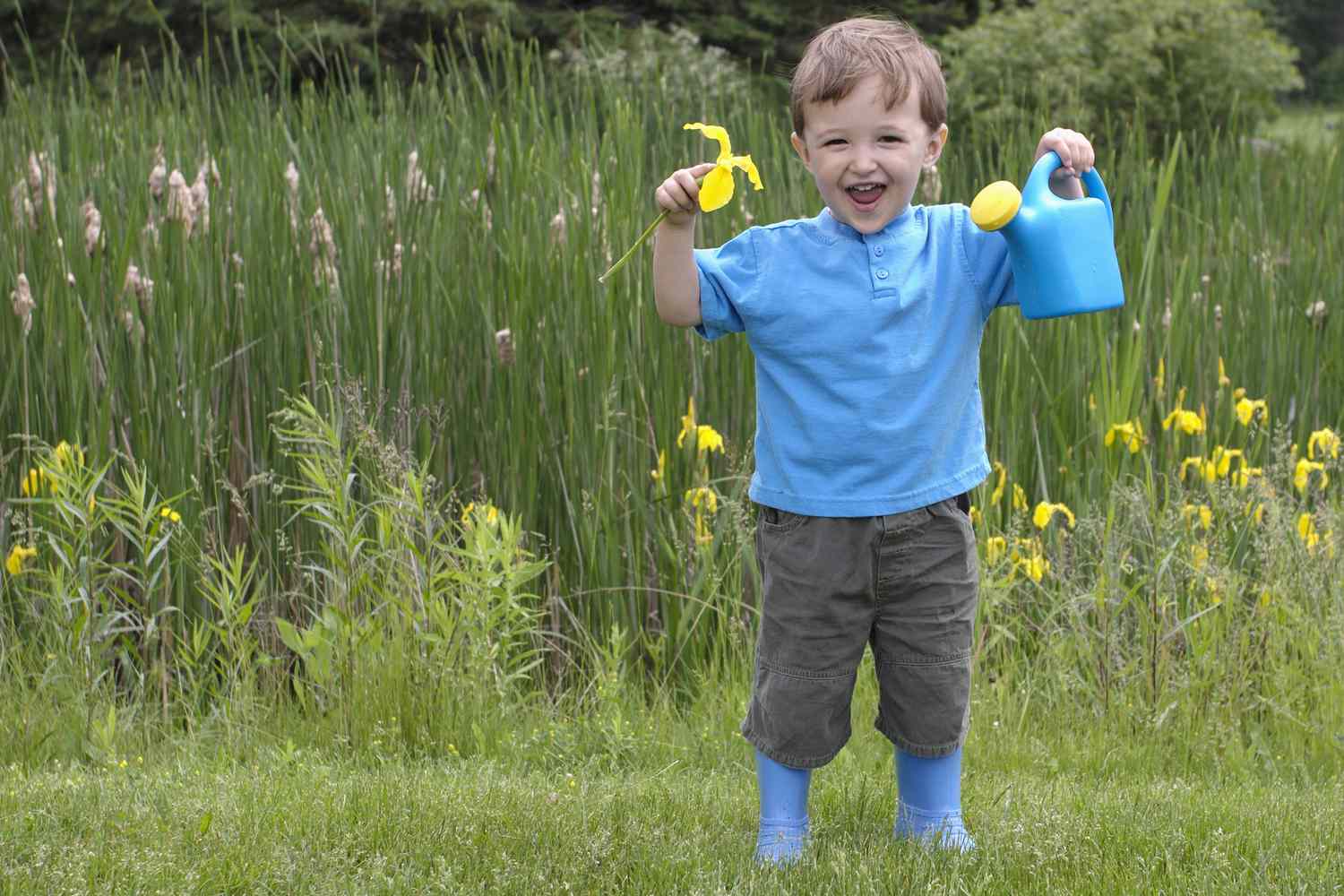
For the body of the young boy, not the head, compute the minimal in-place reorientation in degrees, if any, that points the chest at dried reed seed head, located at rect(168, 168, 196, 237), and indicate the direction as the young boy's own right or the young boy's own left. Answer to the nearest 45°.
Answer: approximately 135° to the young boy's own right

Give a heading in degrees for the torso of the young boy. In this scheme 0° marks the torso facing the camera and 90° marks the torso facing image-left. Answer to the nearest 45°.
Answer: approximately 0°

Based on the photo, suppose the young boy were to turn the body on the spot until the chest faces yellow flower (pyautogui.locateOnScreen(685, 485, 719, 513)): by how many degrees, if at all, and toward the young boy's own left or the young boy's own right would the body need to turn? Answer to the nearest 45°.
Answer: approximately 180°

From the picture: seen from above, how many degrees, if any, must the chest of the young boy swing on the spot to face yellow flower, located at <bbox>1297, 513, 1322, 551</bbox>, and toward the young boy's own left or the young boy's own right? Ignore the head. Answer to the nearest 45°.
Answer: approximately 135° to the young boy's own left

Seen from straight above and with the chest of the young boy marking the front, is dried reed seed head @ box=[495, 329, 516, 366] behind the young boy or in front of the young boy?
behind

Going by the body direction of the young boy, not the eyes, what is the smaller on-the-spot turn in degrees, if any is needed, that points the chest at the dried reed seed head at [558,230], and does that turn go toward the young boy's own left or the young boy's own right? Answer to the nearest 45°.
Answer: approximately 135° to the young boy's own right
